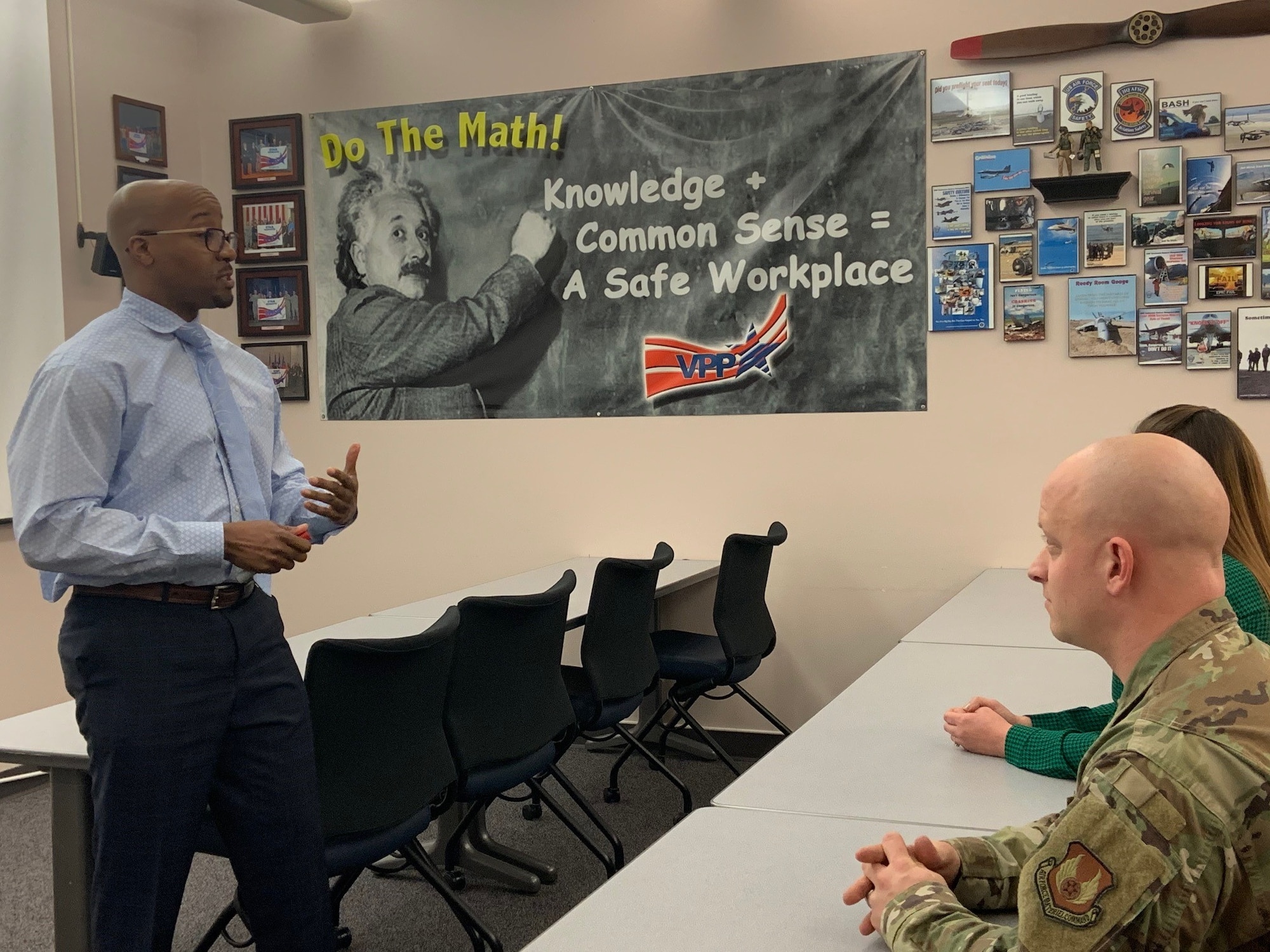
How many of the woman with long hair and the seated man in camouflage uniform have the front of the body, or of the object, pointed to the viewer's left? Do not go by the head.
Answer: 2

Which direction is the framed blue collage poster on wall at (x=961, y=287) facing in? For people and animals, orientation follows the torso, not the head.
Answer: toward the camera

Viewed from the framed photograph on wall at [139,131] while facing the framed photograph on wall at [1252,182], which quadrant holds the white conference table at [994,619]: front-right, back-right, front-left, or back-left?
front-right

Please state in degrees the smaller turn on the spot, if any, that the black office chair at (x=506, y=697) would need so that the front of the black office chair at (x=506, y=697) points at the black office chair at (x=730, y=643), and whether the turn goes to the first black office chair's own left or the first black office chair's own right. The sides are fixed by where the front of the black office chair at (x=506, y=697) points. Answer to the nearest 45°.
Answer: approximately 90° to the first black office chair's own right

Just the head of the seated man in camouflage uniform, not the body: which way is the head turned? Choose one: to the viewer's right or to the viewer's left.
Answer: to the viewer's left

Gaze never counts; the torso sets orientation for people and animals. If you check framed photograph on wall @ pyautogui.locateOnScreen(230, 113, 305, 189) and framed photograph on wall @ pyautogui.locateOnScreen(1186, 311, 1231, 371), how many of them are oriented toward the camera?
2

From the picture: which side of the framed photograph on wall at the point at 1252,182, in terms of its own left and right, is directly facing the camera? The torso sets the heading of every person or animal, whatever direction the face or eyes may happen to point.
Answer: front

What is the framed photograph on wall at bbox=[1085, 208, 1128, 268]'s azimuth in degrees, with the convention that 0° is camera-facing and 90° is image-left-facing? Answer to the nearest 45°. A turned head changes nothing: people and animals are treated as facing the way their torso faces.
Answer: approximately 0°

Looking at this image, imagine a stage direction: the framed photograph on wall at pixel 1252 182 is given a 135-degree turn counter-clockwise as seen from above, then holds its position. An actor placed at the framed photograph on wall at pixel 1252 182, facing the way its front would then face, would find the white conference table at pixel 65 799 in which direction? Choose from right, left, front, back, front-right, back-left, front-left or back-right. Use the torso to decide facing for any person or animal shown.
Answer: back

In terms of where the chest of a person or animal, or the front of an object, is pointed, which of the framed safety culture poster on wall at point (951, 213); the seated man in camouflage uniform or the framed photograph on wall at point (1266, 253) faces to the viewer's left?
the seated man in camouflage uniform

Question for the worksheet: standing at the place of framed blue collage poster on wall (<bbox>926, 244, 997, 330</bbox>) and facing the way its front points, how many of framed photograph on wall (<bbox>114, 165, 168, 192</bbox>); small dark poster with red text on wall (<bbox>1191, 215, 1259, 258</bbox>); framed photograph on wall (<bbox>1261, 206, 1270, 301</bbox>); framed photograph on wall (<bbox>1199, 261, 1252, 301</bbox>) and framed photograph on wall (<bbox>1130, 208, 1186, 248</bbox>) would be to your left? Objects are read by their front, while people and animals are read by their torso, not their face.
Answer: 4

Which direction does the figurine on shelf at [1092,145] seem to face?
toward the camera

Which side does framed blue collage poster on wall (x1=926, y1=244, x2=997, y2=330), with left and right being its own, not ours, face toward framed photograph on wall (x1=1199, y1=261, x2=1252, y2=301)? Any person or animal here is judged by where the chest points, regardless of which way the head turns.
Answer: left

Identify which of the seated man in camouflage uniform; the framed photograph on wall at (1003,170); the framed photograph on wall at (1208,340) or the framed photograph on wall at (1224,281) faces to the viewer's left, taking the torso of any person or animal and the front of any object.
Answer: the seated man in camouflage uniform

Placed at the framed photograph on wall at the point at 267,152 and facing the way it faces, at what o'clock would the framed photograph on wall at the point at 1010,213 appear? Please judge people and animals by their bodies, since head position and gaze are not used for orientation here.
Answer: the framed photograph on wall at the point at 1010,213 is roughly at 10 o'clock from the framed photograph on wall at the point at 267,152.
